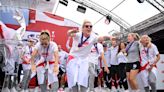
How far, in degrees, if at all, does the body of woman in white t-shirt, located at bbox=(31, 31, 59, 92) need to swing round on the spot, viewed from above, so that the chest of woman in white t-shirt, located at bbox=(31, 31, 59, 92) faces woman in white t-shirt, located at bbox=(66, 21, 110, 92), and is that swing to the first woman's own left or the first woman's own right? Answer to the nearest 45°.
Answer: approximately 45° to the first woman's own left

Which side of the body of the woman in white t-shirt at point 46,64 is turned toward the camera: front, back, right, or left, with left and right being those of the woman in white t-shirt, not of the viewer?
front

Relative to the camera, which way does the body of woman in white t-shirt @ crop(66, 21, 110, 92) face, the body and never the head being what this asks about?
toward the camera

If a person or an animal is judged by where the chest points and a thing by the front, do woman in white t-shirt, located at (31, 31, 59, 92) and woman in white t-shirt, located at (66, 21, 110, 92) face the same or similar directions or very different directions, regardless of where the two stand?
same or similar directions

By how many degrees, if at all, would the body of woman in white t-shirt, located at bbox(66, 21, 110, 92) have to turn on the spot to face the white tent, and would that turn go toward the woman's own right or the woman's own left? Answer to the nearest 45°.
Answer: approximately 180°

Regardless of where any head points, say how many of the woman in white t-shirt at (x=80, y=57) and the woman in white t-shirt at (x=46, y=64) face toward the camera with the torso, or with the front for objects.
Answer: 2

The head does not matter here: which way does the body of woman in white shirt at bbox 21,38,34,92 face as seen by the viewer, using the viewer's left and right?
facing the viewer and to the right of the viewer

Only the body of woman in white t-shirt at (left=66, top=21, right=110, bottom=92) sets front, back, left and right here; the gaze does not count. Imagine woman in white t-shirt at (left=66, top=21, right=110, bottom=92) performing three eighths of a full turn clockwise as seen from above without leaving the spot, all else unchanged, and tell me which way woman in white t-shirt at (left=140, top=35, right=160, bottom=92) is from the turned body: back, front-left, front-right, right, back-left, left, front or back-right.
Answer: right
